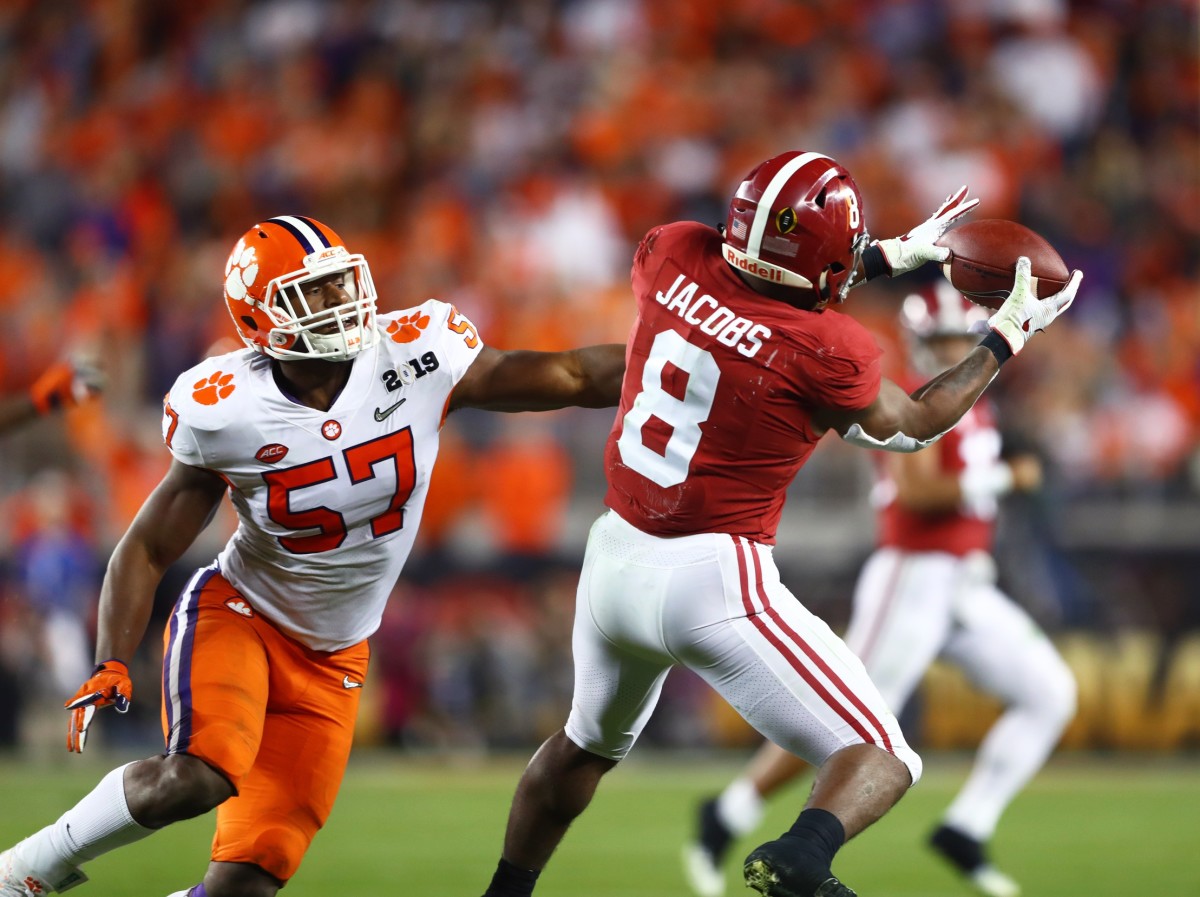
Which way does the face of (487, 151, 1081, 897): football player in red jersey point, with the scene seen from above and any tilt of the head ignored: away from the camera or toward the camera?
away from the camera

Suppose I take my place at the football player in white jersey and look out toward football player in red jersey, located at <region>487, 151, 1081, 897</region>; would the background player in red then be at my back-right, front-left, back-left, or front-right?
front-left

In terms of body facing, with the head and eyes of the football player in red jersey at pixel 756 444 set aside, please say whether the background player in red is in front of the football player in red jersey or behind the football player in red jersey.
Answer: in front

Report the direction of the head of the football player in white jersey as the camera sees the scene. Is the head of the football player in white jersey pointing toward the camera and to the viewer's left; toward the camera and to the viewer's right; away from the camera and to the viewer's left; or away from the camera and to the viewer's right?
toward the camera and to the viewer's right

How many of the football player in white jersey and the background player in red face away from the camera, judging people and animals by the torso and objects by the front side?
0

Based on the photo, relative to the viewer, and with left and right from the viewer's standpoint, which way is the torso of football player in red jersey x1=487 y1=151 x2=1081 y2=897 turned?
facing away from the viewer and to the right of the viewer

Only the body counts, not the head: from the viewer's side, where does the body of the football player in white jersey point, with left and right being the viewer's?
facing the viewer and to the right of the viewer

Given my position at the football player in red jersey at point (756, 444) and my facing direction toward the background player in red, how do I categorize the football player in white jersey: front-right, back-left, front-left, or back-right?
back-left

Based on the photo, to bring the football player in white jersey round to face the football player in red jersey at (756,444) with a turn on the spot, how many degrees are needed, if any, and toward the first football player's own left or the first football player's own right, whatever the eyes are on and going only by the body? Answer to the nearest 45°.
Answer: approximately 45° to the first football player's own left

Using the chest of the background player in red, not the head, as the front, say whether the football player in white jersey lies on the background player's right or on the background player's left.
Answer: on the background player's right

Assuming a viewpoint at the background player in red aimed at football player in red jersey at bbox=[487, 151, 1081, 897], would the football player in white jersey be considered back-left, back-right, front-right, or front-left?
front-right

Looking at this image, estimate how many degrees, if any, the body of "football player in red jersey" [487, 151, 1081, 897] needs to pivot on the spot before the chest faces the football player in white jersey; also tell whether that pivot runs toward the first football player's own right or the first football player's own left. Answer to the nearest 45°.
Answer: approximately 135° to the first football player's own left

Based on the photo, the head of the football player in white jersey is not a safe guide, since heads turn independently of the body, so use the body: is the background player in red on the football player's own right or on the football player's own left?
on the football player's own left

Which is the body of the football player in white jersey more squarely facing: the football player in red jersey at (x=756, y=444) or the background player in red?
the football player in red jersey
